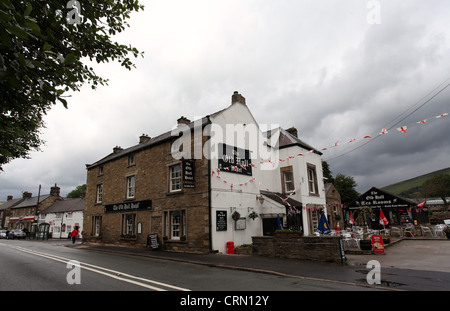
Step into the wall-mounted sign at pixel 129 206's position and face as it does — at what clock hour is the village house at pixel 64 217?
The village house is roughly at 4 o'clock from the wall-mounted sign.

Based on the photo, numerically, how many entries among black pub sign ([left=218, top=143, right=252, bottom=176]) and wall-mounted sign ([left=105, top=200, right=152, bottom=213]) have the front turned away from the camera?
0

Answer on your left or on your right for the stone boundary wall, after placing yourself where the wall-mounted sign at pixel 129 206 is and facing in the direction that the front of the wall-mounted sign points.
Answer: on your left

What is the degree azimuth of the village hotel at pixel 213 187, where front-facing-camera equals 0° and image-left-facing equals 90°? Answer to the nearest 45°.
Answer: approximately 45°

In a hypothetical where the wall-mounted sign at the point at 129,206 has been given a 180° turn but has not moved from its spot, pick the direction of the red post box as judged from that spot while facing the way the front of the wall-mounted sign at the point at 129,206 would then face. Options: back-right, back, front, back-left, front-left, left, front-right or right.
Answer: right

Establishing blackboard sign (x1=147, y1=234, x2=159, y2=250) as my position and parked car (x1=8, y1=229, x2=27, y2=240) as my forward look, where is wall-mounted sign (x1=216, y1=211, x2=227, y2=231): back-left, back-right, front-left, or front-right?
back-right

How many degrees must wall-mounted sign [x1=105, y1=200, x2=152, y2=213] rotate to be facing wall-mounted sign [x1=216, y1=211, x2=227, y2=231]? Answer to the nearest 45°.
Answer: approximately 90° to its left

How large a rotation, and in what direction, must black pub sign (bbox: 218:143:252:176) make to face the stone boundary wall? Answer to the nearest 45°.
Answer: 0° — it already faces it

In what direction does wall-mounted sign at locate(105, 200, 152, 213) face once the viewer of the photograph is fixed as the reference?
facing the viewer and to the left of the viewer

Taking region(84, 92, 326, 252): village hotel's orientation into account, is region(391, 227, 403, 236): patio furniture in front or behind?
behind

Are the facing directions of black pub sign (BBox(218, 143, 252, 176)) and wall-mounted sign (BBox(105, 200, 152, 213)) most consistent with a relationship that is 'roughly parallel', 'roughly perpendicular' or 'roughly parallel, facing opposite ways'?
roughly perpendicular

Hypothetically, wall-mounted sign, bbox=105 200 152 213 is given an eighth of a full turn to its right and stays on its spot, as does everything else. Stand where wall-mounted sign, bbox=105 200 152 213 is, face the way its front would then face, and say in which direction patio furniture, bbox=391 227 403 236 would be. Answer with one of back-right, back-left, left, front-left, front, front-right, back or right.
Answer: back

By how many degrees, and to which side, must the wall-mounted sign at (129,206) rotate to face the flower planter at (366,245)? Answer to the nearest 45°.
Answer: approximately 90° to its left

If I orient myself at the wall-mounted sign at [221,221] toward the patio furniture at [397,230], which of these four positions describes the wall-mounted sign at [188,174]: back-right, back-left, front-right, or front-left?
back-left

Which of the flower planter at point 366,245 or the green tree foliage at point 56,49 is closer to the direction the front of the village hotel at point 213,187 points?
the green tree foliage
